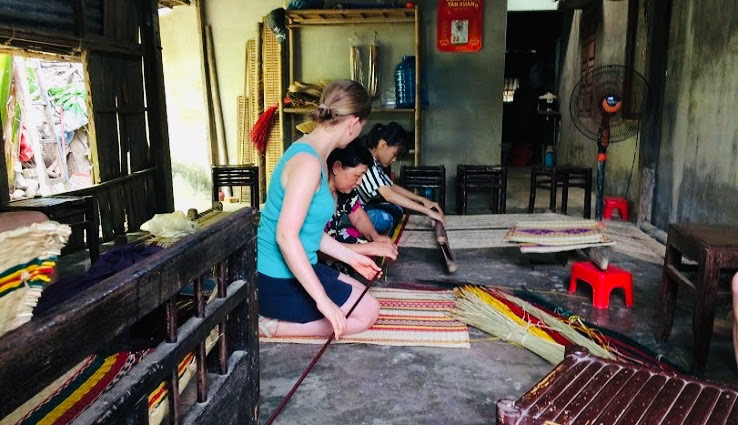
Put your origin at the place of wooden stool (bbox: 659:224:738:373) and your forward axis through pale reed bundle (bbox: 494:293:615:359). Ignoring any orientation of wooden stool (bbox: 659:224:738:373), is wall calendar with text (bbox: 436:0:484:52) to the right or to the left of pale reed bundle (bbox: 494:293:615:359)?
right

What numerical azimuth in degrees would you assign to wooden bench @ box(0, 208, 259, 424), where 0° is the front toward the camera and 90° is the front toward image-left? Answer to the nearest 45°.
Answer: approximately 135°

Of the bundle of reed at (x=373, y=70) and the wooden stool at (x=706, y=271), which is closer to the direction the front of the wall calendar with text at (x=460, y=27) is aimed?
the wooden stool

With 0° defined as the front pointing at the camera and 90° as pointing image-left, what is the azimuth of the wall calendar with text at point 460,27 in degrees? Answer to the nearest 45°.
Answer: approximately 0°

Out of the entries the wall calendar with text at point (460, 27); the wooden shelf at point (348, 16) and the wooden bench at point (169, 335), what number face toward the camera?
2

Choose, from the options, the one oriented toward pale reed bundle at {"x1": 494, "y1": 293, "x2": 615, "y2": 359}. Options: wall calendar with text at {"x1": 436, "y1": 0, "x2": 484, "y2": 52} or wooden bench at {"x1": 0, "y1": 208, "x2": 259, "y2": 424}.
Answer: the wall calendar with text

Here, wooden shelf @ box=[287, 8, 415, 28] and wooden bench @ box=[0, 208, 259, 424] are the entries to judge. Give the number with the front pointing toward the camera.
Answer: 1

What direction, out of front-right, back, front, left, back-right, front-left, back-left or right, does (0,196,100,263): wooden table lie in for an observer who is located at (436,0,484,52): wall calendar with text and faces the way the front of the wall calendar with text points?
front-right

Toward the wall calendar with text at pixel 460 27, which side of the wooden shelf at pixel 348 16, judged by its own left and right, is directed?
left

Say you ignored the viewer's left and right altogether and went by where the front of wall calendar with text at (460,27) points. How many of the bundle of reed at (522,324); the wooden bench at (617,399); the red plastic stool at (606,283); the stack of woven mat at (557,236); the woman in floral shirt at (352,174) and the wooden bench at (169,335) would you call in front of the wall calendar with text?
6
